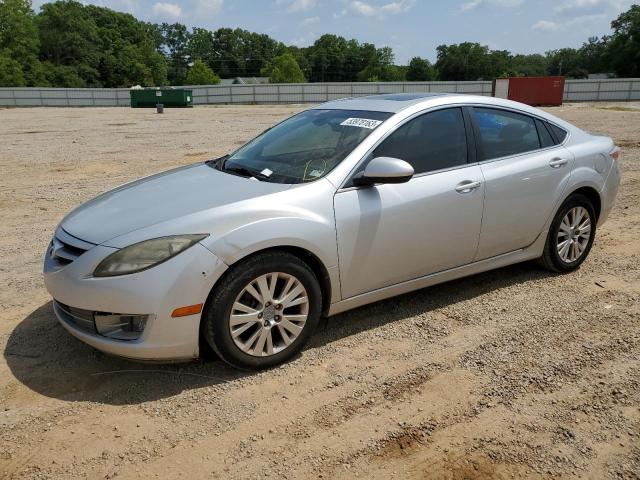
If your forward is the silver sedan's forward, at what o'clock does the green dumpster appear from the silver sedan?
The green dumpster is roughly at 4 o'clock from the silver sedan.

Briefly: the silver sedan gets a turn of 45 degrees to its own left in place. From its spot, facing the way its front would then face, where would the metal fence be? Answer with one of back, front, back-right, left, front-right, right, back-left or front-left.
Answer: back

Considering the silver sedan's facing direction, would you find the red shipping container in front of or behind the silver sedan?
behind
